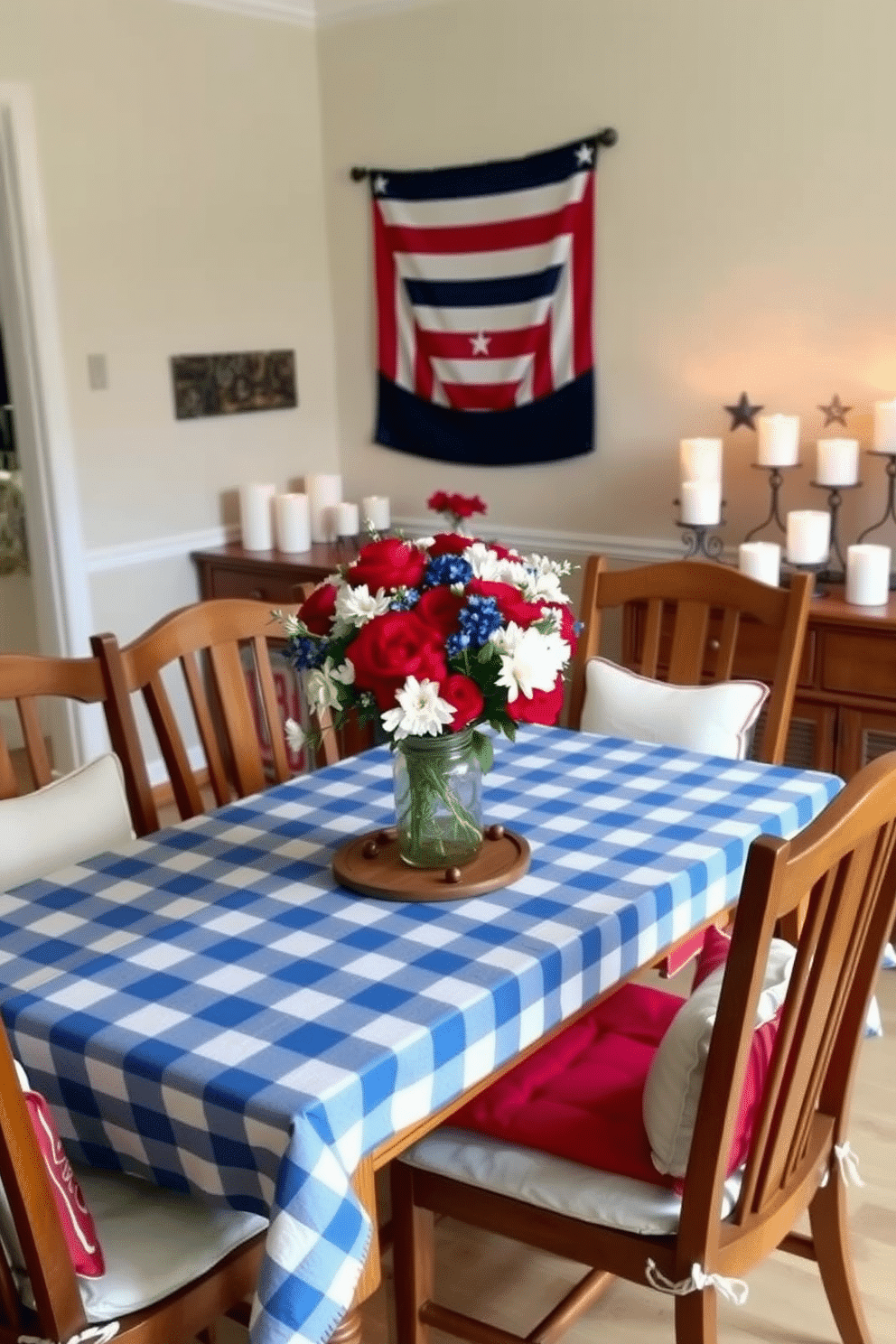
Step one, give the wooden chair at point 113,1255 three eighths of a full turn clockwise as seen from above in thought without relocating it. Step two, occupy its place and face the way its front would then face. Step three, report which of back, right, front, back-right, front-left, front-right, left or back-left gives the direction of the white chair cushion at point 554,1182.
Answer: left

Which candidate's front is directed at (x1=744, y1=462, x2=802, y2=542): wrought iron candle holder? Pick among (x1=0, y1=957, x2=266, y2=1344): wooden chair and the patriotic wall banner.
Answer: the wooden chair

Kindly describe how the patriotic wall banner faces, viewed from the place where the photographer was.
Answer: facing the viewer and to the left of the viewer

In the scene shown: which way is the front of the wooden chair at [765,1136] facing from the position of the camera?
facing away from the viewer and to the left of the viewer

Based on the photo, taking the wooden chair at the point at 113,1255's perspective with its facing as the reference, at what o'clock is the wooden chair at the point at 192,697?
the wooden chair at the point at 192,697 is roughly at 11 o'clock from the wooden chair at the point at 113,1255.

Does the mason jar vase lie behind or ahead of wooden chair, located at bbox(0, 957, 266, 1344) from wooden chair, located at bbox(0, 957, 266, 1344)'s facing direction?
ahead

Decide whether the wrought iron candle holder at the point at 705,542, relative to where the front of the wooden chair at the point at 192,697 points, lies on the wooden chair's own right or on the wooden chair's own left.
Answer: on the wooden chair's own left

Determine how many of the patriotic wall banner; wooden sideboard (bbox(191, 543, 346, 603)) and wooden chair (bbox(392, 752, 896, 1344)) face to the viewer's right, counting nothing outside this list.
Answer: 0

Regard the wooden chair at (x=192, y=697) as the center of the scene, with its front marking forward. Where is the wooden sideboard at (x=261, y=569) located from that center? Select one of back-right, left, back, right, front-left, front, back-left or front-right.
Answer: back-left

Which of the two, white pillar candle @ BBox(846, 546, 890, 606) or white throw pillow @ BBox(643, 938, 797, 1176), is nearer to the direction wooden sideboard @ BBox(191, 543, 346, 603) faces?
the white throw pillow

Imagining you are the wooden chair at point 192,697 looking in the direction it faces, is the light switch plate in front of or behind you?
behind

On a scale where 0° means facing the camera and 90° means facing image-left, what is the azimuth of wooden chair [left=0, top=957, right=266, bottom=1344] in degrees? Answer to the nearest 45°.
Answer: approximately 225°

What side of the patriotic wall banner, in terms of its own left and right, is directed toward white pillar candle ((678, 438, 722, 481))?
left

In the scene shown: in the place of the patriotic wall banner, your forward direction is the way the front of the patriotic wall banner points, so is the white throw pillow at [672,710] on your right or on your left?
on your left

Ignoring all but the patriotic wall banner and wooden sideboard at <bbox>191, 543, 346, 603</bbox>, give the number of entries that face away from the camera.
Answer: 0

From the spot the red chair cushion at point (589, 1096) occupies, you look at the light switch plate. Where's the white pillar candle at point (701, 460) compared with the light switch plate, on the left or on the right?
right
